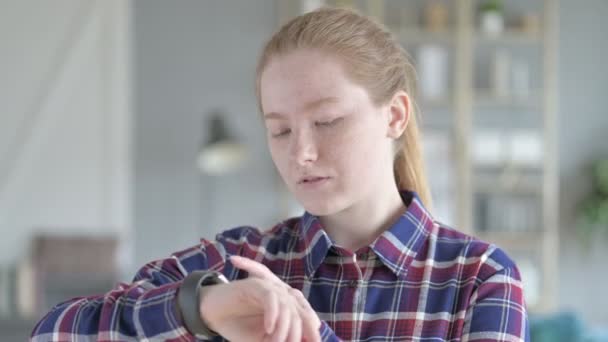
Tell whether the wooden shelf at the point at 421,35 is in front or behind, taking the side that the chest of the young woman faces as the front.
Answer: behind

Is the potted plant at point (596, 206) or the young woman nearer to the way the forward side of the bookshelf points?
the young woman

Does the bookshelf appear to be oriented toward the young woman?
yes

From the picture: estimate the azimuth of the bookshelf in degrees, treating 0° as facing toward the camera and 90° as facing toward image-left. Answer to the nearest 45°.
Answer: approximately 0°

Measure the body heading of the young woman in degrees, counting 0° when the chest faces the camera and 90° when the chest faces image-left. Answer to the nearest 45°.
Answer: approximately 45°

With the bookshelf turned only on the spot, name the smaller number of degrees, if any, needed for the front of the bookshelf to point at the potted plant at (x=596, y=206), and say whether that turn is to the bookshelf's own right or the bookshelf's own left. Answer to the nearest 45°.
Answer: approximately 90° to the bookshelf's own left

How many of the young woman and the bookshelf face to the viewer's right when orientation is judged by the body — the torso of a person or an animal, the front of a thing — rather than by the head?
0

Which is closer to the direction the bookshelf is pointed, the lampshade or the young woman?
the young woman

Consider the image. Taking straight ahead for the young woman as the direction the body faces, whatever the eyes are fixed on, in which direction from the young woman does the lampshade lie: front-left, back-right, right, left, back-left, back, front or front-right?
back-right
